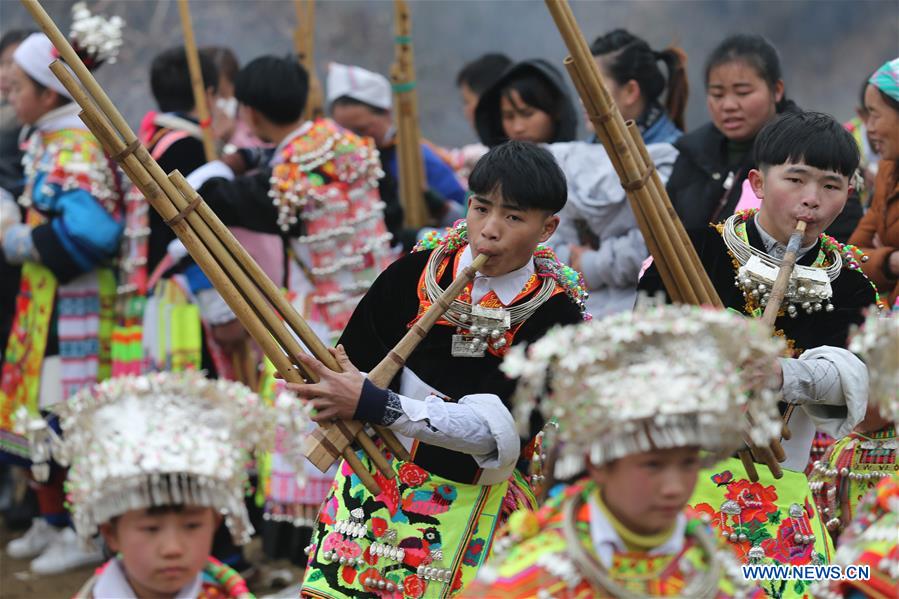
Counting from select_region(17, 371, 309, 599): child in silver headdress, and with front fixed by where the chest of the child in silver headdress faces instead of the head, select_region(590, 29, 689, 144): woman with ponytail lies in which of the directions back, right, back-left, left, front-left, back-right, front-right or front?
back-left

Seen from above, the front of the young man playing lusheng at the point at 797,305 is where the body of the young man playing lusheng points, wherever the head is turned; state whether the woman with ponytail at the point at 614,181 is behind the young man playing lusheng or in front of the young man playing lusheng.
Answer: behind

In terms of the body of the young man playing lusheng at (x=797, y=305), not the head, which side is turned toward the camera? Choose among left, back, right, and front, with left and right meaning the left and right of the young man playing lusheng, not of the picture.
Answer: front

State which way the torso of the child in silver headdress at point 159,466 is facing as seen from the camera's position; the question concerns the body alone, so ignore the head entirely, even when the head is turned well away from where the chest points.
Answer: toward the camera

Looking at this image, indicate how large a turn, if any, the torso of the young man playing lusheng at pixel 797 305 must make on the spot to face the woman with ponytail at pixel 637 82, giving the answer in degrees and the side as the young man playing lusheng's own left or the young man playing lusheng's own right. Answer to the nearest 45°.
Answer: approximately 180°

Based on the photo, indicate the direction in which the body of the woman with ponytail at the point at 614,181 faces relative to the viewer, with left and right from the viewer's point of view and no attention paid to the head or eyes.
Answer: facing to the left of the viewer

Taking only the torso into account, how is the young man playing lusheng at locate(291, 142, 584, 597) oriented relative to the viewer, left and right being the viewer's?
facing the viewer and to the left of the viewer

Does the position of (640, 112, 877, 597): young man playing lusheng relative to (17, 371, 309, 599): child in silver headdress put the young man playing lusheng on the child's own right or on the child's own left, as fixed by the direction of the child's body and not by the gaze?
on the child's own left

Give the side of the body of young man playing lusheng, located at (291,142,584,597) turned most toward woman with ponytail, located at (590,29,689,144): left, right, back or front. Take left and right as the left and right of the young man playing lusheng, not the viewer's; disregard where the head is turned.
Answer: back
